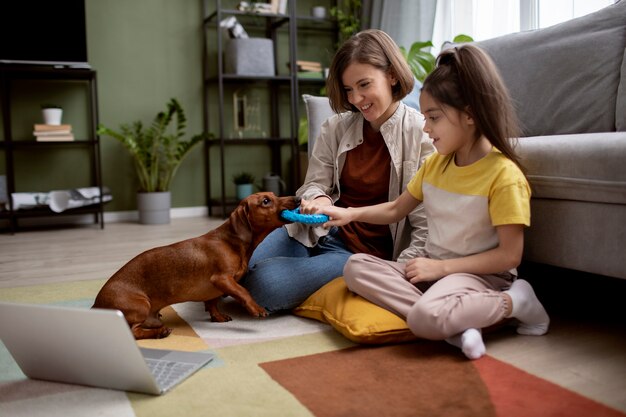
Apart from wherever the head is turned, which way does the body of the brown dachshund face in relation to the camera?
to the viewer's right

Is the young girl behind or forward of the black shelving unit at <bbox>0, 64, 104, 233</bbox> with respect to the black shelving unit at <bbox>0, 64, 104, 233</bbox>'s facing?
forward

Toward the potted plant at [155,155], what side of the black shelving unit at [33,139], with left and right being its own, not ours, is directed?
left

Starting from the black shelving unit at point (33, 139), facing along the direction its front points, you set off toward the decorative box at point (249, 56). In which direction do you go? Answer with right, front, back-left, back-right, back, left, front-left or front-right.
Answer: left

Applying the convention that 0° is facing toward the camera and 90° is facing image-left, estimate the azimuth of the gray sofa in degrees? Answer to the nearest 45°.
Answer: approximately 45°

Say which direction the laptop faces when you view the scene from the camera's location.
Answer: facing away from the viewer and to the right of the viewer

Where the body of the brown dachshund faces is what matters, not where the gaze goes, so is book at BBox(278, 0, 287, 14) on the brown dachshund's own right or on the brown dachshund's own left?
on the brown dachshund's own left

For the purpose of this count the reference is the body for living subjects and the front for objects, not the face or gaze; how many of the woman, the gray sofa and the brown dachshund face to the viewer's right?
1

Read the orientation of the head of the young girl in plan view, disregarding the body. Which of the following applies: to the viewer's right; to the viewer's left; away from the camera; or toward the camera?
to the viewer's left

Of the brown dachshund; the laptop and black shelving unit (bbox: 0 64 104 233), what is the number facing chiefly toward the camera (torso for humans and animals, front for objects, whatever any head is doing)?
1

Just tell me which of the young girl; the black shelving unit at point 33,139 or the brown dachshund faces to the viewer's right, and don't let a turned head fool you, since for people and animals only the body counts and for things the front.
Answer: the brown dachshund

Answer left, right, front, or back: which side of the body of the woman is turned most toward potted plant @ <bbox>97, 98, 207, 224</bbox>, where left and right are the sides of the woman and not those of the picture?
right

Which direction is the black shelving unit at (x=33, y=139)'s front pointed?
toward the camera
